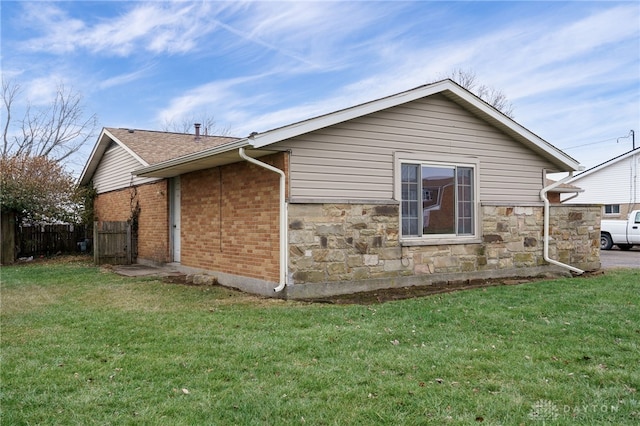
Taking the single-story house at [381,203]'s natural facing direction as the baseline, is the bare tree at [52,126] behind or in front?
behind

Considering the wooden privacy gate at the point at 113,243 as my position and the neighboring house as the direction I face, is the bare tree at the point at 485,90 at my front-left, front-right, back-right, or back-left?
front-left

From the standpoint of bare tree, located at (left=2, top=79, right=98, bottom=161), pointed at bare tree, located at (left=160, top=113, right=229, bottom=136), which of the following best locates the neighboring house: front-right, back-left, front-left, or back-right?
front-right

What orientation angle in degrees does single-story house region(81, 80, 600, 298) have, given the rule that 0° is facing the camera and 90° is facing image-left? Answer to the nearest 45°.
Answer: approximately 315°

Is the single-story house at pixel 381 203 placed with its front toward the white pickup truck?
no

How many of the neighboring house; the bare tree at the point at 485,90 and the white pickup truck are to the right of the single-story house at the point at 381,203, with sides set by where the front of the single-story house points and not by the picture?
0

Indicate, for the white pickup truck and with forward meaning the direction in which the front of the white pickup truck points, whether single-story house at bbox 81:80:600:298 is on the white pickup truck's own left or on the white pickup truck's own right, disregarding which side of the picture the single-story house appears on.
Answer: on the white pickup truck's own right

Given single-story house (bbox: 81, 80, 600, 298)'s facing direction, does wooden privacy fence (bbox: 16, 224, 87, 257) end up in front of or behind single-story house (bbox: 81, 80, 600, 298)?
behind

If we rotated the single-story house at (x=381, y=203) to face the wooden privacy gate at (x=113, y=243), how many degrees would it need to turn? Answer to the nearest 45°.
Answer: approximately 180°
